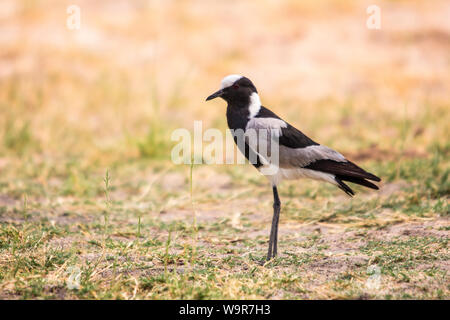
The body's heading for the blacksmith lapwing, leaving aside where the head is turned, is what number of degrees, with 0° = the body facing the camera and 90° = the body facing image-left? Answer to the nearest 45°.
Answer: approximately 90°
